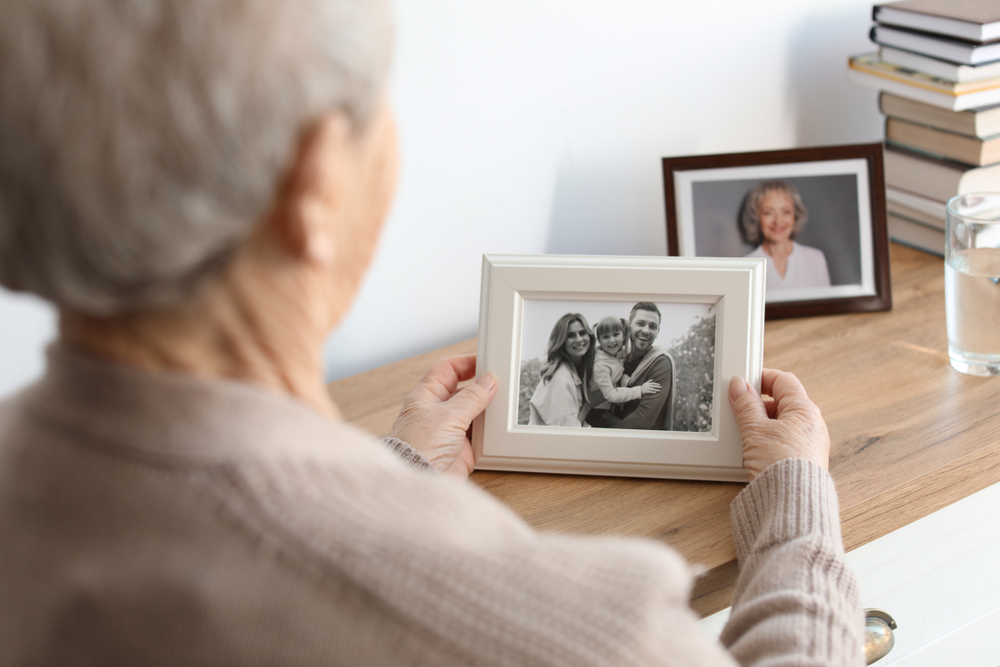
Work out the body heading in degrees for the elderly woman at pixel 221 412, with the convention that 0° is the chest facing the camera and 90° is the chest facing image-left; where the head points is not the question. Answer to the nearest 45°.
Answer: approximately 225°

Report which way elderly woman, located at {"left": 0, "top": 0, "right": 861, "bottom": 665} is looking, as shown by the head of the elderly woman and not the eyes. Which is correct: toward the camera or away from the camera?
away from the camera

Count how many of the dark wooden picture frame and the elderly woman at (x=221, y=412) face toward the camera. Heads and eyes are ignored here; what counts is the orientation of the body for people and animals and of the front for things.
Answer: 1

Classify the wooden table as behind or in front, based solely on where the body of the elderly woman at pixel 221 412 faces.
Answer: in front

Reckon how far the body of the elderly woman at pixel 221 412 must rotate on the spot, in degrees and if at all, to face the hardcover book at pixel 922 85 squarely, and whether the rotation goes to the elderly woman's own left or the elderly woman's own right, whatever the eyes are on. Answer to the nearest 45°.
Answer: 0° — they already face it

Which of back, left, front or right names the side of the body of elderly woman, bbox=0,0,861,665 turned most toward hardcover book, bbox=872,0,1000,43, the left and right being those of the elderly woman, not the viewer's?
front

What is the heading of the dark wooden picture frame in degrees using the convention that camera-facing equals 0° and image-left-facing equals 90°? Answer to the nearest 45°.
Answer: approximately 0°

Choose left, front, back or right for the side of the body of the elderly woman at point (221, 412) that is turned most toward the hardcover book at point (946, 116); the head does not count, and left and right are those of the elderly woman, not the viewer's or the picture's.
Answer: front

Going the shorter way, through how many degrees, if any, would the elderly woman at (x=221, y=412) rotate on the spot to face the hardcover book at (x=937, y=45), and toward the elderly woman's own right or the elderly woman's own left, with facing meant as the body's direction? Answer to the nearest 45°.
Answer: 0° — they already face it
